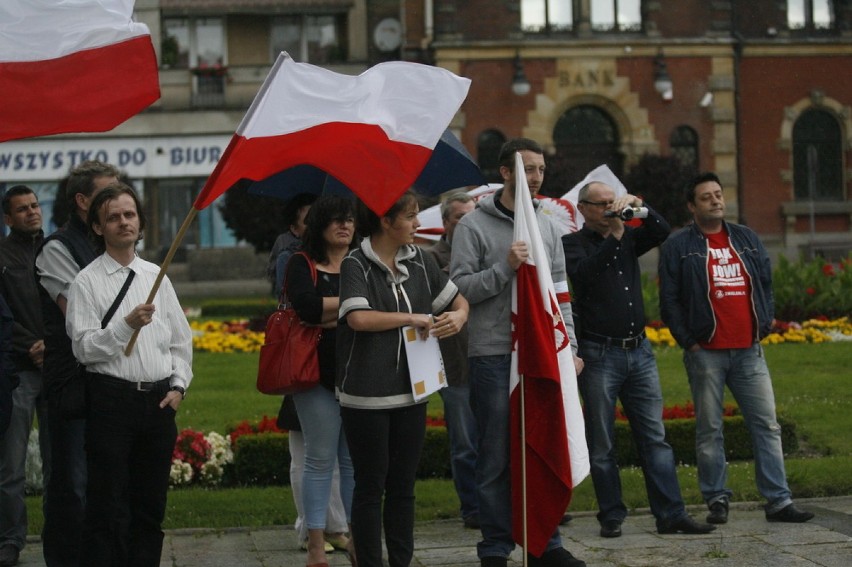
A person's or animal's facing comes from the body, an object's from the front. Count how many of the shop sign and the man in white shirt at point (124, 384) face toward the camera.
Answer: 2

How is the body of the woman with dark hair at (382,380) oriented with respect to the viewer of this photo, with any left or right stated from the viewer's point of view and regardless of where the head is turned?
facing the viewer and to the right of the viewer

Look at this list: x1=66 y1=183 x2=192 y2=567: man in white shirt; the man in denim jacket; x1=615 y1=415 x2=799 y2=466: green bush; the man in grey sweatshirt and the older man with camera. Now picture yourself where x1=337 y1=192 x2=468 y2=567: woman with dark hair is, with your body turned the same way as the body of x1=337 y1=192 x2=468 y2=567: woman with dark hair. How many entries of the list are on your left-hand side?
4

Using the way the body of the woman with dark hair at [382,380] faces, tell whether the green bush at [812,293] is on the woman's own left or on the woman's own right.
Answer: on the woman's own left

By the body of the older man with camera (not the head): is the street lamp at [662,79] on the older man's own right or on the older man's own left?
on the older man's own left

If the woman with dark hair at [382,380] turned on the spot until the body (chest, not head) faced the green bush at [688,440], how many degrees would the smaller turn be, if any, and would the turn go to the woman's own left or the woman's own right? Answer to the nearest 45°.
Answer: approximately 90° to the woman's own left

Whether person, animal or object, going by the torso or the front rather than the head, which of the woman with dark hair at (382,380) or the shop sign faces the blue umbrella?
the shop sign

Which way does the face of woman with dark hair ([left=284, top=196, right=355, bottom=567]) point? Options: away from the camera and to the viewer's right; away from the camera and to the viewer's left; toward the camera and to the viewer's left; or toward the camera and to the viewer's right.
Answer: toward the camera and to the viewer's right

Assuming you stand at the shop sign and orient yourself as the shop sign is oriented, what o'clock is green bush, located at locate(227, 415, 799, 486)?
The green bush is roughly at 12 o'clock from the shop sign.
